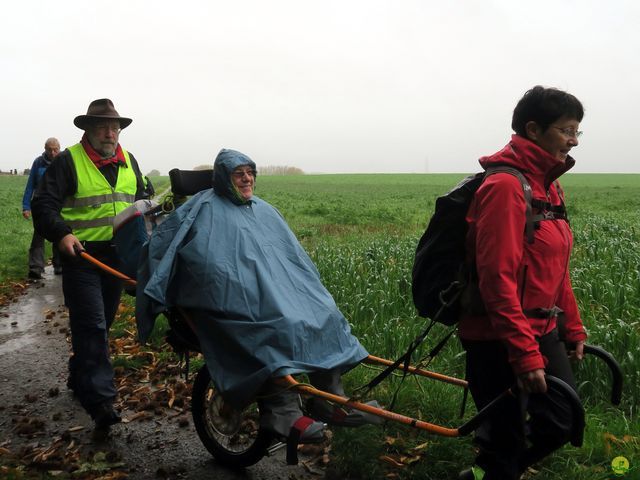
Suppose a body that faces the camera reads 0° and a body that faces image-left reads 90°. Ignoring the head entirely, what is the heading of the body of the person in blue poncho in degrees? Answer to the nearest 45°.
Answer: approximately 315°

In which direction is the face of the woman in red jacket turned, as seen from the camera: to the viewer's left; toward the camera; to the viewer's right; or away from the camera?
to the viewer's right

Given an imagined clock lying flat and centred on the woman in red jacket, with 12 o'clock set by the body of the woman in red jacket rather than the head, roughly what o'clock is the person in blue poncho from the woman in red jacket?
The person in blue poncho is roughly at 5 o'clock from the woman in red jacket.

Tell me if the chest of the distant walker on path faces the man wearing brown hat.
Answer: yes

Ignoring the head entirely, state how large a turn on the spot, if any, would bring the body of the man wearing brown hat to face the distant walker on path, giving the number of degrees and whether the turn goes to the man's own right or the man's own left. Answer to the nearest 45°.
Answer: approximately 135° to the man's own left

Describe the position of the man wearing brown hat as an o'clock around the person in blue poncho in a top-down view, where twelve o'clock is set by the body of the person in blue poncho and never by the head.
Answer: The man wearing brown hat is roughly at 6 o'clock from the person in blue poncho.

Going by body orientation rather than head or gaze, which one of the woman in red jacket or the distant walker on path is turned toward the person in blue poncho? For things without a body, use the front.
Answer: the distant walker on path

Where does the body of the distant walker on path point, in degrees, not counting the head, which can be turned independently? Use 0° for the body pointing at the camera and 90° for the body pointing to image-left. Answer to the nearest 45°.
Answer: approximately 0°

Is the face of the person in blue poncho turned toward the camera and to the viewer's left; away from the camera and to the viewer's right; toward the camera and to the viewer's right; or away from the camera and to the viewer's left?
toward the camera and to the viewer's right

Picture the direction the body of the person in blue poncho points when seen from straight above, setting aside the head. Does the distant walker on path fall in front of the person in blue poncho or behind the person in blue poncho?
behind

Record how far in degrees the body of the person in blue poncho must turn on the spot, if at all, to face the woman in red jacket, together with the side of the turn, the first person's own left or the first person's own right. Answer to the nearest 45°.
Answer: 0° — they already face them
